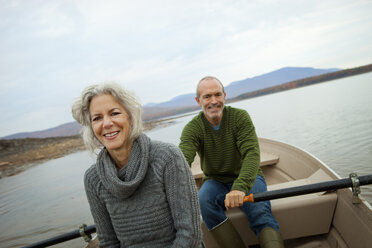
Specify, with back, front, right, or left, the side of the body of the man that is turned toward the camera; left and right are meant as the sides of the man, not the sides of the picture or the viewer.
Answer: front

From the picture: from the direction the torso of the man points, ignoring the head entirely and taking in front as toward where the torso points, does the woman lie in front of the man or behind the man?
in front

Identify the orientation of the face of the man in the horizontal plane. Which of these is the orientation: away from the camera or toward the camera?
toward the camera
